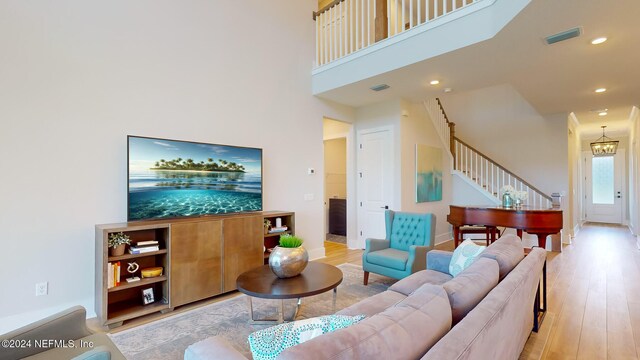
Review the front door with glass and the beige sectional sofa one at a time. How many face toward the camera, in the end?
1

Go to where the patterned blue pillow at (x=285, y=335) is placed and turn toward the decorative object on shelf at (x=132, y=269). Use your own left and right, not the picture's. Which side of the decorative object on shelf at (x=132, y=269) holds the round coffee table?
right

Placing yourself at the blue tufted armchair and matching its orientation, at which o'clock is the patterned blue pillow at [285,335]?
The patterned blue pillow is roughly at 11 o'clock from the blue tufted armchair.

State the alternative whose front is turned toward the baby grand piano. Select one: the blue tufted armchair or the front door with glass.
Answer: the front door with glass

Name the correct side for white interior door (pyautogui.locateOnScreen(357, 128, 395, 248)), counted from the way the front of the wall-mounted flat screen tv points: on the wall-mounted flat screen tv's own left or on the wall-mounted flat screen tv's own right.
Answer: on the wall-mounted flat screen tv's own left

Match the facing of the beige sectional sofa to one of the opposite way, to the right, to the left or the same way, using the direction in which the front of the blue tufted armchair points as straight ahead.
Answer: to the right

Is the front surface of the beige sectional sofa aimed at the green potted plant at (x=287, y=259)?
yes

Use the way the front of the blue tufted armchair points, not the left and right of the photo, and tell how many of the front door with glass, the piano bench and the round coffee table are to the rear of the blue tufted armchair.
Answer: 2

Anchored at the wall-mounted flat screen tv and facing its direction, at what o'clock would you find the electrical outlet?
The electrical outlet is roughly at 4 o'clock from the wall-mounted flat screen tv.

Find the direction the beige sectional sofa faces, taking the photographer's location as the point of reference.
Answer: facing away from the viewer and to the left of the viewer

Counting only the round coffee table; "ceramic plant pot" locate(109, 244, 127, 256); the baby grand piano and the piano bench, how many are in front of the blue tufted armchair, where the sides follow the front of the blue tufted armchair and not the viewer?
2
